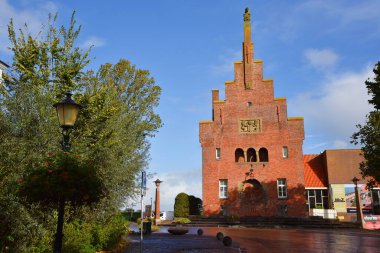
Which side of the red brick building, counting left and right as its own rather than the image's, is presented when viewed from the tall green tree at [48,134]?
front

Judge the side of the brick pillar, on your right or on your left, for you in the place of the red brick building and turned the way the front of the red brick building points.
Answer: on your right

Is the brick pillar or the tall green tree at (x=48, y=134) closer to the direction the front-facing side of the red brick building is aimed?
the tall green tree

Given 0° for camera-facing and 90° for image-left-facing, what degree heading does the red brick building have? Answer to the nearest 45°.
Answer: approximately 0°
